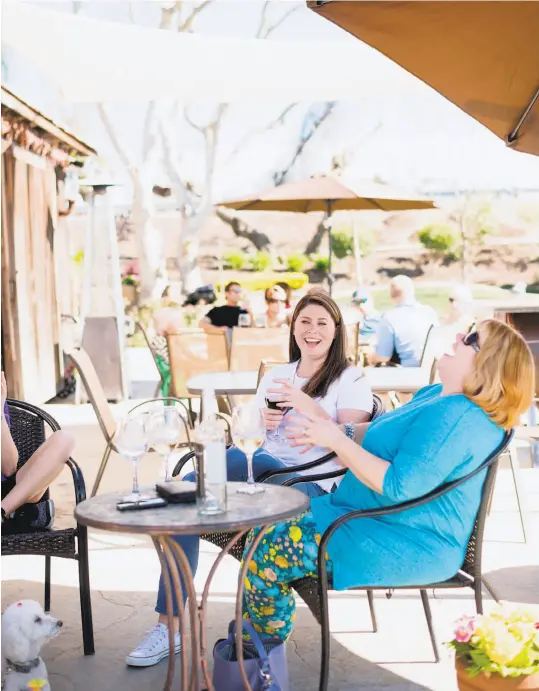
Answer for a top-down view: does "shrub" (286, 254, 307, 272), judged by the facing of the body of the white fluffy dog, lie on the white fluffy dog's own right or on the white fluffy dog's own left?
on the white fluffy dog's own left

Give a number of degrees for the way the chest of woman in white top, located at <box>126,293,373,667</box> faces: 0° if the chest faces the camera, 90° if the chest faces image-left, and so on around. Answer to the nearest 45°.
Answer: approximately 45°

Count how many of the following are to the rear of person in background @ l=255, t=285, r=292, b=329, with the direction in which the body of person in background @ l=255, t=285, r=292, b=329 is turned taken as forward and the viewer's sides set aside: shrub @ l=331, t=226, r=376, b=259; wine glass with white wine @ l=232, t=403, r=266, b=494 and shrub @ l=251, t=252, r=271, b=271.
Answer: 2

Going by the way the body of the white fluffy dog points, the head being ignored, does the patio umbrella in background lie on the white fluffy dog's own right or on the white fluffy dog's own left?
on the white fluffy dog's own left

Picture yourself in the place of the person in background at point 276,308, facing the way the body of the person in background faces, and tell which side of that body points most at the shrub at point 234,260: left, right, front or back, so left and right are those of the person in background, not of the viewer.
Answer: back

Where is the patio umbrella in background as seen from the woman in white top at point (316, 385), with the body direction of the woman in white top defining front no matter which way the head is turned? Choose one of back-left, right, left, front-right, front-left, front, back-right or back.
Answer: back-right

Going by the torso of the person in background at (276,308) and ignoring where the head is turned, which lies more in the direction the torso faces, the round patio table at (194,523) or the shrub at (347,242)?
the round patio table

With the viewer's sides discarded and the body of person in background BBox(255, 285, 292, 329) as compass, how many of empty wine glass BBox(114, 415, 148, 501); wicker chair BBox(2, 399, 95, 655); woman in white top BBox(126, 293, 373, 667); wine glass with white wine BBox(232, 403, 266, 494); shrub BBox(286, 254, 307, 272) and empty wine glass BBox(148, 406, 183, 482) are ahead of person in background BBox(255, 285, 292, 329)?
5
